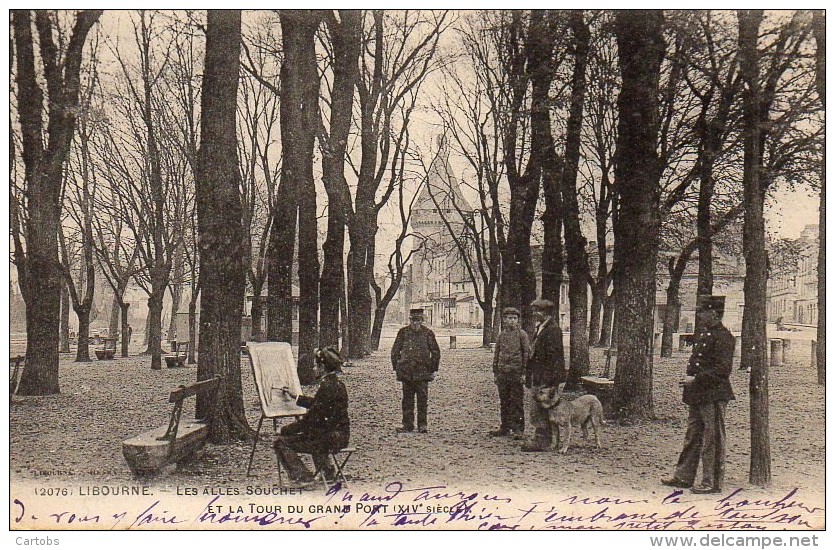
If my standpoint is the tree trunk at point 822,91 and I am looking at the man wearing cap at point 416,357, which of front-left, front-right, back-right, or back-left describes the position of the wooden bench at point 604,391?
front-right

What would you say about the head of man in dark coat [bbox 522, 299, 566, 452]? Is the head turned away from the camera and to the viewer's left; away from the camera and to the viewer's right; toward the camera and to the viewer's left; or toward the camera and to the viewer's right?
toward the camera and to the viewer's left

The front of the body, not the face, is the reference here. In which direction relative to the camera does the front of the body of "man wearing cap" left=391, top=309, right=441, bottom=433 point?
toward the camera

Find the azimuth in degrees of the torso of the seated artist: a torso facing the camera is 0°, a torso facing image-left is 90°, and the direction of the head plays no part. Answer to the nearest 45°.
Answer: approximately 90°

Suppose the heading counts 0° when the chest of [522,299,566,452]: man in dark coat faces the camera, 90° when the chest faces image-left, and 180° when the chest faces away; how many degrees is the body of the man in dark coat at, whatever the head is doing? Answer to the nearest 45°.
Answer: approximately 90°
